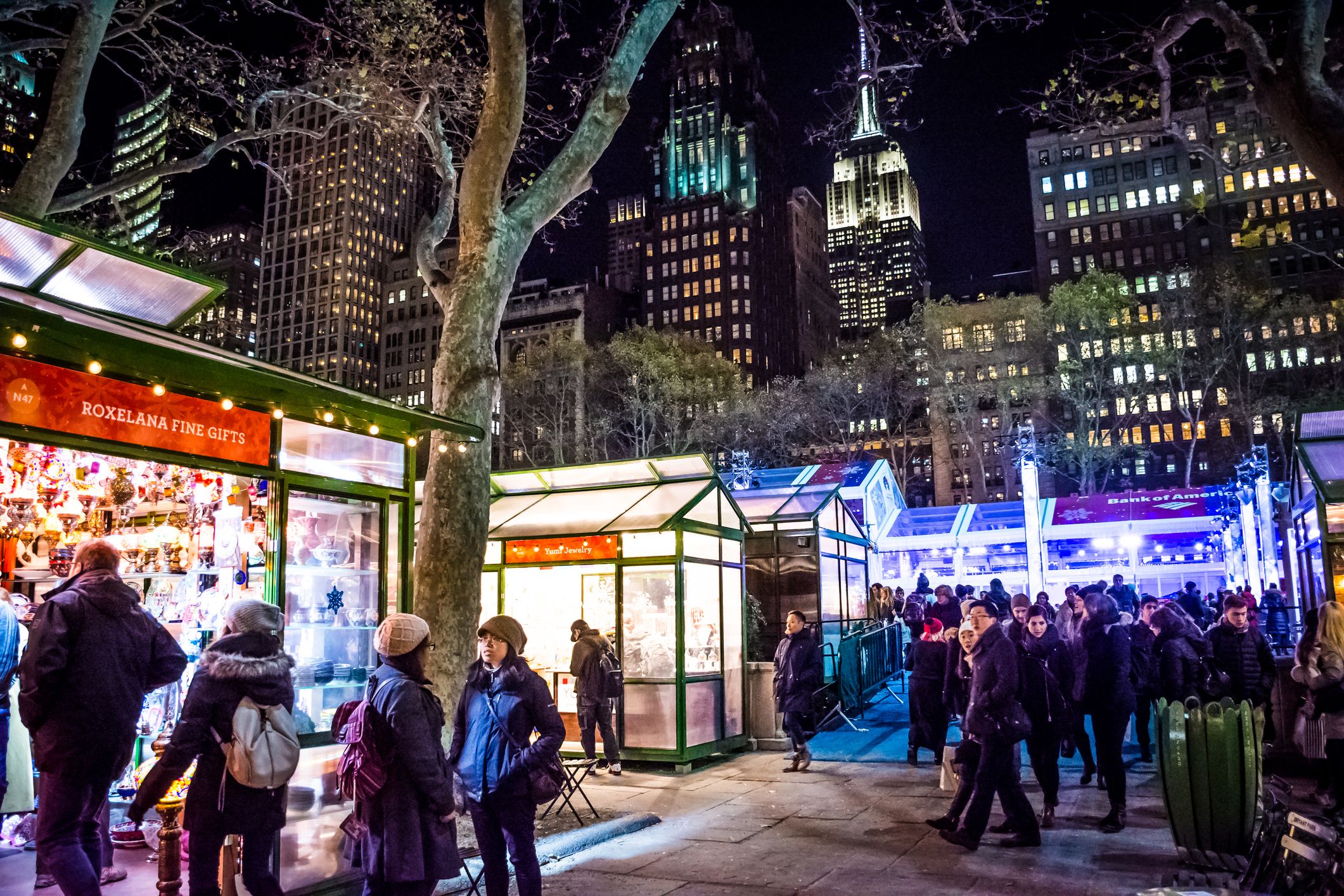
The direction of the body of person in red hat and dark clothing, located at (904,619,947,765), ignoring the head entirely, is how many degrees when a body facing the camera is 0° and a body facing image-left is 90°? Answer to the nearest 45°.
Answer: approximately 180°

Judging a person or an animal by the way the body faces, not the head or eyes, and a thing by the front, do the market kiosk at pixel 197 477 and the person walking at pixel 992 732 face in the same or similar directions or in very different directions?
very different directions

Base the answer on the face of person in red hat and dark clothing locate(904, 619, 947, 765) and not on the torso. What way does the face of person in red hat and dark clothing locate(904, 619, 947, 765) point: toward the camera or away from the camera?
away from the camera

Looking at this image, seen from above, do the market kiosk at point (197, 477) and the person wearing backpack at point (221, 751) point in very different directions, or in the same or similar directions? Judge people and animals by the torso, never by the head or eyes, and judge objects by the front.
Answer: very different directions

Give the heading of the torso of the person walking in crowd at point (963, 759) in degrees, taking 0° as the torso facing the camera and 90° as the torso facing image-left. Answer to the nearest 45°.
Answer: approximately 45°

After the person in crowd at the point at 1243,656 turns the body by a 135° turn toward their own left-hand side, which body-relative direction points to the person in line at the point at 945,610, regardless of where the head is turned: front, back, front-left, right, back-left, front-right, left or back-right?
left

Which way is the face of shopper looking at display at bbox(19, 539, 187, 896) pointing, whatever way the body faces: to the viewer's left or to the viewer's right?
to the viewer's left

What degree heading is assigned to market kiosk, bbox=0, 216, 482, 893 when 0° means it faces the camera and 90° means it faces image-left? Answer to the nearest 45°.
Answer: approximately 315°

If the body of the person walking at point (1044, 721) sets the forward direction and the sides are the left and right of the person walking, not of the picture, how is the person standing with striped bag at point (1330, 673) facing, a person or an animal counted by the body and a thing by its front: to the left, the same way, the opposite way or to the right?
the opposite way

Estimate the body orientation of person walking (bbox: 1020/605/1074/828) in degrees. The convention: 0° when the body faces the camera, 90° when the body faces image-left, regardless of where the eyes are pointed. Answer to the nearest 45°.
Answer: approximately 0°

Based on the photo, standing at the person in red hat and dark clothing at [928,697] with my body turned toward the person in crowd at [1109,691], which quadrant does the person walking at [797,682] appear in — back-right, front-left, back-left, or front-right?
front-right
